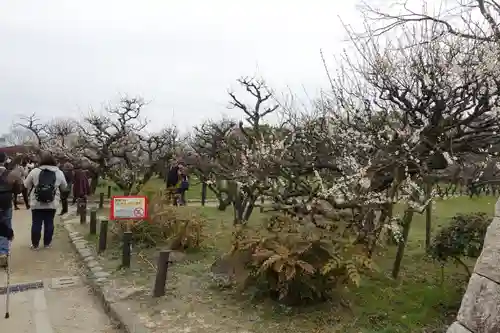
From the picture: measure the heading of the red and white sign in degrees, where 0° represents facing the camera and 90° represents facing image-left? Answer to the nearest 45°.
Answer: approximately 0°

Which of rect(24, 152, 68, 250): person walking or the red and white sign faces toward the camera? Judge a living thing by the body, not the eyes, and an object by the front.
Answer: the red and white sign

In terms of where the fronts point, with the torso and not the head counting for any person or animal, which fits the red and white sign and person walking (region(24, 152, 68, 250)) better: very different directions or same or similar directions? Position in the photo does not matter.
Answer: very different directions

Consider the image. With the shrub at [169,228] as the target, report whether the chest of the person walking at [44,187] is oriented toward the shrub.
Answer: no

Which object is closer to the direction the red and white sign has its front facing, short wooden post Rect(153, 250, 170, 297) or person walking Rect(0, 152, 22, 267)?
the short wooden post

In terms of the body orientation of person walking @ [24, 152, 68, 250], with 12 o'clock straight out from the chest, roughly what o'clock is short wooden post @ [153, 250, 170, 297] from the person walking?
The short wooden post is roughly at 5 o'clock from the person walking.

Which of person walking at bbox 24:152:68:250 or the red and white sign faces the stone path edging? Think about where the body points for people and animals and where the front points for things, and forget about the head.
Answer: the red and white sign

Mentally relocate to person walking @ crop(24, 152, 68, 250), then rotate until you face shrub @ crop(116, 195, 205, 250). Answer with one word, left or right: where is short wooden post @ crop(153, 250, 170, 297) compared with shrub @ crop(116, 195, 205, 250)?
right

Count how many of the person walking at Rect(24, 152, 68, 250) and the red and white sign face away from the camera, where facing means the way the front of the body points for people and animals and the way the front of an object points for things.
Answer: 1

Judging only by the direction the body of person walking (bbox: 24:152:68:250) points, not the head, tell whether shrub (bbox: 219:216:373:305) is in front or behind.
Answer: behind

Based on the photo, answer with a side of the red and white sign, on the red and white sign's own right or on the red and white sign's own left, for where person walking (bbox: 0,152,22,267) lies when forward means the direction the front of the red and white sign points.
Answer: on the red and white sign's own right

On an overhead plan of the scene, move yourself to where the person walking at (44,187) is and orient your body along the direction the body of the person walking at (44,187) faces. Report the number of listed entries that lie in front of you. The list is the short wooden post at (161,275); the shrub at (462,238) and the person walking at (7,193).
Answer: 0

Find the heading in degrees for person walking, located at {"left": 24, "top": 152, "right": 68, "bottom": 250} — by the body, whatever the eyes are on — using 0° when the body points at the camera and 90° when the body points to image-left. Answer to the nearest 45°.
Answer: approximately 180°

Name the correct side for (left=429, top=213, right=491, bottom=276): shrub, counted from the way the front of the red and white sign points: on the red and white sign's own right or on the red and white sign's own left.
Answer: on the red and white sign's own left
